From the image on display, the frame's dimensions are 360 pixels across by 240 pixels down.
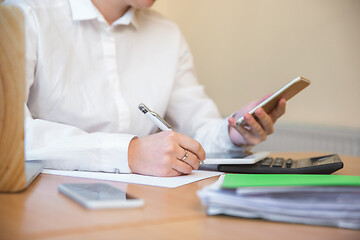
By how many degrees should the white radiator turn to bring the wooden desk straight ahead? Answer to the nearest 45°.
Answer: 0° — it already faces it

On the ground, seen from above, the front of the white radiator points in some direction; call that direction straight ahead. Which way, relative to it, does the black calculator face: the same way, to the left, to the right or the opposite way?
to the right

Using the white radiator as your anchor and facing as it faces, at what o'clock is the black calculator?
The black calculator is roughly at 12 o'clock from the white radiator.

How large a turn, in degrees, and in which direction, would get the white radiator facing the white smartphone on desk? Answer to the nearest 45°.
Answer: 0° — it already faces it

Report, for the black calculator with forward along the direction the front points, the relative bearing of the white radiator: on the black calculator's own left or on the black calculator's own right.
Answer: on the black calculator's own right

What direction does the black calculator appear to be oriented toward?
to the viewer's left
